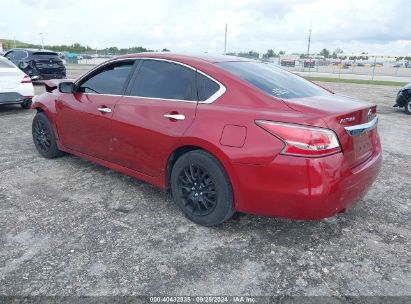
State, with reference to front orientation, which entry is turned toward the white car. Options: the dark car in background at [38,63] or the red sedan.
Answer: the red sedan

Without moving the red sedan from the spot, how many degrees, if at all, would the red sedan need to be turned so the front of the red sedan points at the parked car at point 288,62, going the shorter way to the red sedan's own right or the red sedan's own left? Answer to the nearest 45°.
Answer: approximately 45° to the red sedan's own right

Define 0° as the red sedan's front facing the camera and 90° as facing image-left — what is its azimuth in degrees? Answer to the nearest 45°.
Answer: approximately 135°

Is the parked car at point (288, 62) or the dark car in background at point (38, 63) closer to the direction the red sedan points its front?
the dark car in background

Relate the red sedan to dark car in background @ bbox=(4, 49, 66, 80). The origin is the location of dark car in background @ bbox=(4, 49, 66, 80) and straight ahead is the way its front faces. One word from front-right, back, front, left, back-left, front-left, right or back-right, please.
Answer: back-left

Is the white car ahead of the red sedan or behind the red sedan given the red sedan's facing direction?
ahead

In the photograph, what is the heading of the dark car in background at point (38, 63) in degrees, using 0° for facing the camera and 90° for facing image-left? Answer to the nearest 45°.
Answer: approximately 135°

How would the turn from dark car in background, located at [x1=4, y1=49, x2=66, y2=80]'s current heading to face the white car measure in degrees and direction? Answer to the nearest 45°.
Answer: approximately 135° to its left

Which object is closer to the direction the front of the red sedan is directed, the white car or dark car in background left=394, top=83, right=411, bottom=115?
the white car

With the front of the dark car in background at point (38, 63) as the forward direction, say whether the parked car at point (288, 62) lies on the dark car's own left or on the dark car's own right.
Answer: on the dark car's own right

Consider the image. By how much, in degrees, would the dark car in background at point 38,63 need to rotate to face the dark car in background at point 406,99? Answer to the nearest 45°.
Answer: approximately 180°

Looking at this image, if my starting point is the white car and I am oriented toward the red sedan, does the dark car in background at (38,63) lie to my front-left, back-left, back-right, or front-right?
back-left
